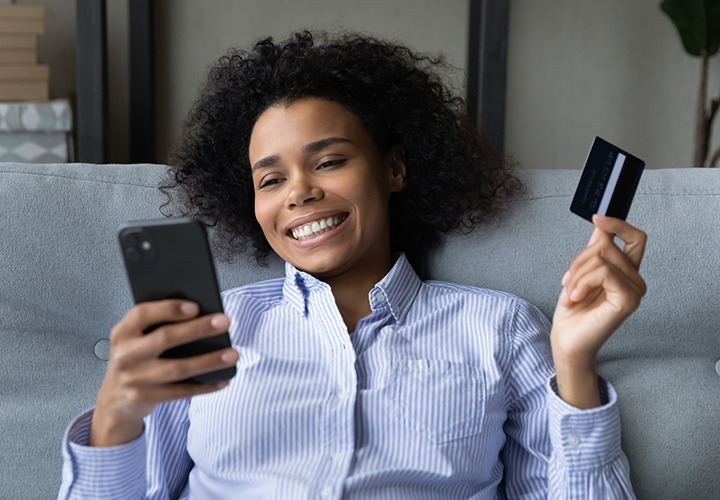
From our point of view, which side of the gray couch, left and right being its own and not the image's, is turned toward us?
front

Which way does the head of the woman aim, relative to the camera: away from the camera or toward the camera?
toward the camera

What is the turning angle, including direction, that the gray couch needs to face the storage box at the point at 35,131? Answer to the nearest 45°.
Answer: approximately 135° to its right
